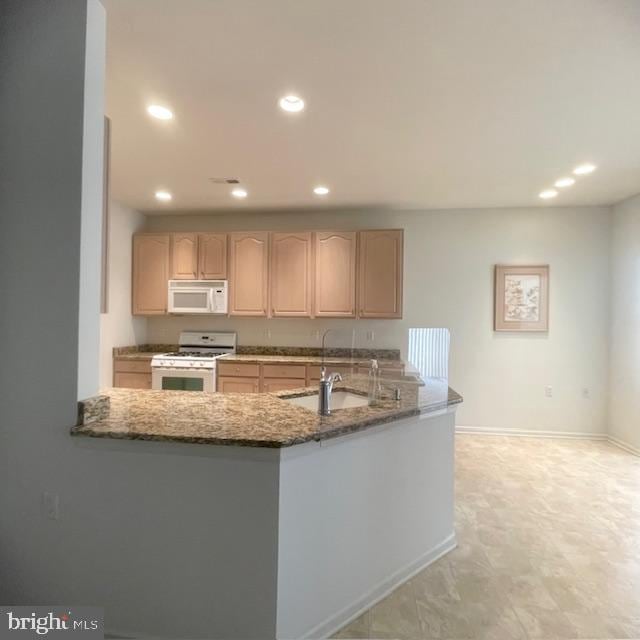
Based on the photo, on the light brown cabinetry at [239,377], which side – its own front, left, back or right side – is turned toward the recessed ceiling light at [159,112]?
front

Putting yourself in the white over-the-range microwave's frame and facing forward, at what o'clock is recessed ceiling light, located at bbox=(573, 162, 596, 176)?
The recessed ceiling light is roughly at 10 o'clock from the white over-the-range microwave.

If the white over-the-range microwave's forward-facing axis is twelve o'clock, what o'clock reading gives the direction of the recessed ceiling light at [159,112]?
The recessed ceiling light is roughly at 12 o'clock from the white over-the-range microwave.

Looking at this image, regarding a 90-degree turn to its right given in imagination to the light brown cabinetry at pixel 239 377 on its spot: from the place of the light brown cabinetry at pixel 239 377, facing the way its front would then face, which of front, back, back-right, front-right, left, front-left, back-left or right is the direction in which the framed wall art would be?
back

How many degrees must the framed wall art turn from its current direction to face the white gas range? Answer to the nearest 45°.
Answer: approximately 45° to its right

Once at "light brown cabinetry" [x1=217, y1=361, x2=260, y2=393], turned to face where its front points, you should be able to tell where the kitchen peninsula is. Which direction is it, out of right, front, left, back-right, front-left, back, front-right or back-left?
front

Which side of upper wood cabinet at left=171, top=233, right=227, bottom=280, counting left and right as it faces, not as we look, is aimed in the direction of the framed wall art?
left

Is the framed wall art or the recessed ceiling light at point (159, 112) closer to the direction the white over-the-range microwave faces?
the recessed ceiling light

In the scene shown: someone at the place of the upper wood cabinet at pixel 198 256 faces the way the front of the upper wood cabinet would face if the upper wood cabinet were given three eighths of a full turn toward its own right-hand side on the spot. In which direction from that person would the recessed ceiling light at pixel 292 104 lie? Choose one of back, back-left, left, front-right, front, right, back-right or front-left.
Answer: back-left

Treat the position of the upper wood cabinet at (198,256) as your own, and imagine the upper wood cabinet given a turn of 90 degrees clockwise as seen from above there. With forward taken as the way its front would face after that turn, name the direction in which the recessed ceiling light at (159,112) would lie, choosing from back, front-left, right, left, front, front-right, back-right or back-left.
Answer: left

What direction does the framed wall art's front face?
toward the camera

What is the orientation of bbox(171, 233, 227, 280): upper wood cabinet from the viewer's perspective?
toward the camera
